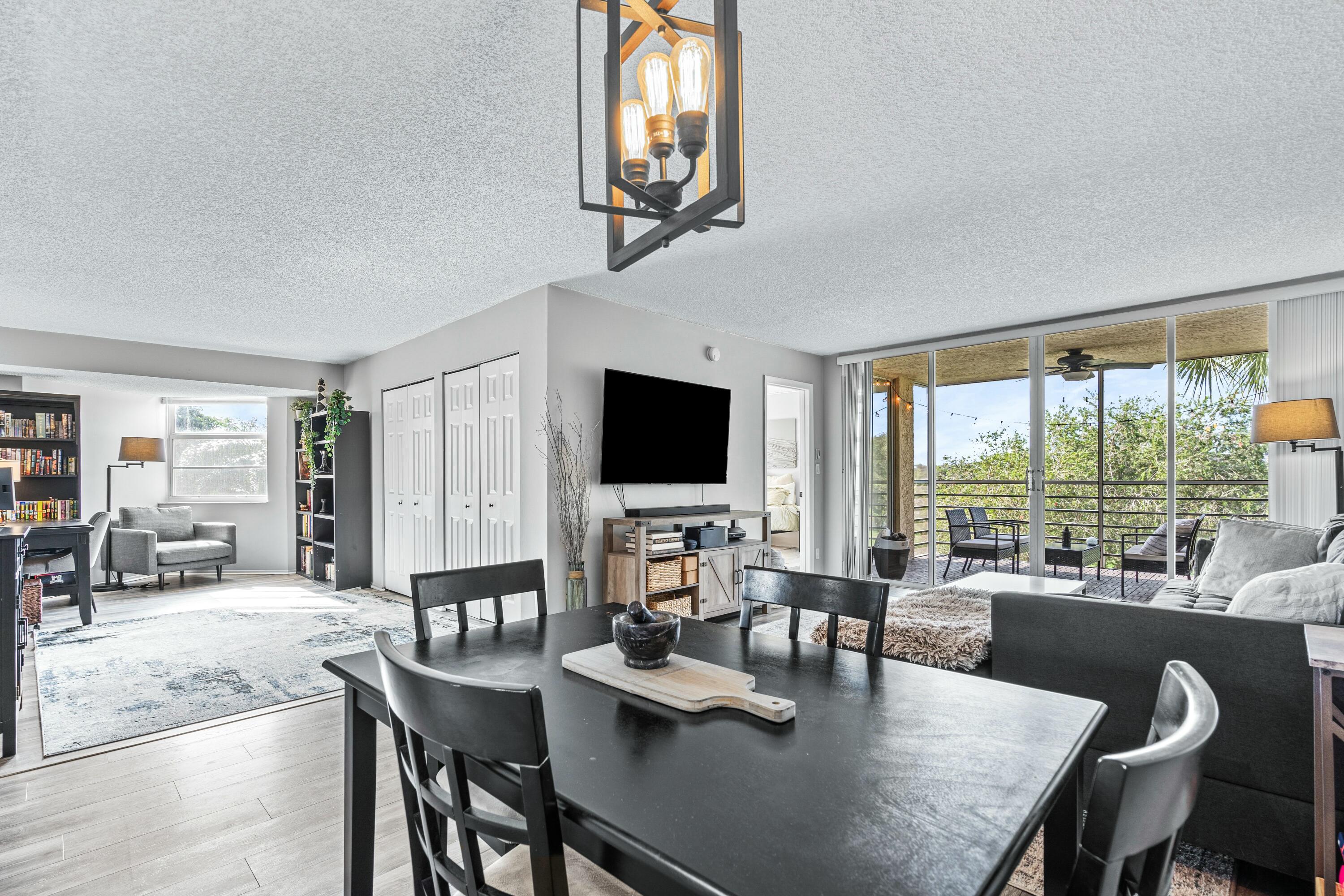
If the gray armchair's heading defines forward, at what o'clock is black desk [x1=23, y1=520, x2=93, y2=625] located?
The black desk is roughly at 2 o'clock from the gray armchair.

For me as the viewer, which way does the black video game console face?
facing the viewer and to the right of the viewer

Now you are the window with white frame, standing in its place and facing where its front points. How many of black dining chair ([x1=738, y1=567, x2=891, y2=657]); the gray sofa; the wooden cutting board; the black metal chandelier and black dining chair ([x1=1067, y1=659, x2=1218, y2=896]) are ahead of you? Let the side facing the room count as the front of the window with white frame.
5

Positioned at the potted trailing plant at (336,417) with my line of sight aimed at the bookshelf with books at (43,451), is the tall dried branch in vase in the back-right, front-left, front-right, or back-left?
back-left

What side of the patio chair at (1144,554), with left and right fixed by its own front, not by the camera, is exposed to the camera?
left

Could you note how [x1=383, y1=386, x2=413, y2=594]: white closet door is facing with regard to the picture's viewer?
facing the viewer and to the left of the viewer

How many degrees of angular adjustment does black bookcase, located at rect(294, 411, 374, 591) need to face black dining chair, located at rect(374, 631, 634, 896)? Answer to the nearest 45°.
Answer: approximately 45° to its left

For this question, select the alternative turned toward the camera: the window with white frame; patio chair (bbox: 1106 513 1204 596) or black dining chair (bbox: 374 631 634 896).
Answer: the window with white frame

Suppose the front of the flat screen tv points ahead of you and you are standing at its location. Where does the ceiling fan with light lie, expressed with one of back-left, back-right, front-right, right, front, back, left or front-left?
front-left

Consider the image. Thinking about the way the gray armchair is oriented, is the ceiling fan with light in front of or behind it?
in front

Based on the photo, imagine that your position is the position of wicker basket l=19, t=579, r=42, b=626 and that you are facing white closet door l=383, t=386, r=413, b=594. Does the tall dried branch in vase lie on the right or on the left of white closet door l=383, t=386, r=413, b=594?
right

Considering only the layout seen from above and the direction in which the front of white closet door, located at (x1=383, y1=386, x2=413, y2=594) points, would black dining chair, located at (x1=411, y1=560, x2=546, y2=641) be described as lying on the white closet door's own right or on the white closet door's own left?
on the white closet door's own left

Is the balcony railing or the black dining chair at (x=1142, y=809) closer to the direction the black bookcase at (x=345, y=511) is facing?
the black dining chair

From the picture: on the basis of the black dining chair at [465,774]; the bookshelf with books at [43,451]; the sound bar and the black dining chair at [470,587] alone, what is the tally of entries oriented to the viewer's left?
0

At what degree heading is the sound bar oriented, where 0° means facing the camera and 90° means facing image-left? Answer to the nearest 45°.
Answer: approximately 315°

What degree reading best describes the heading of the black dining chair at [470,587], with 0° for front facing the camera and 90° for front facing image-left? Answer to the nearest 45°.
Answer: approximately 315°

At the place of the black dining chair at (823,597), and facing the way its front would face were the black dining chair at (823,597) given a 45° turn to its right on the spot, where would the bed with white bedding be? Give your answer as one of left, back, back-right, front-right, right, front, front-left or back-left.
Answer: right

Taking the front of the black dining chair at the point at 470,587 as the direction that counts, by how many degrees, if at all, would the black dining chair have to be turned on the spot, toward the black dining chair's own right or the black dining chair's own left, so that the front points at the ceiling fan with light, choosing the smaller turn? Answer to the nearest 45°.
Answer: approximately 90° to the black dining chair's own left

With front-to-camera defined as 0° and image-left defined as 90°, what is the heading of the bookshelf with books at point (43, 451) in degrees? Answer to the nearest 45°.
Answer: approximately 0°
